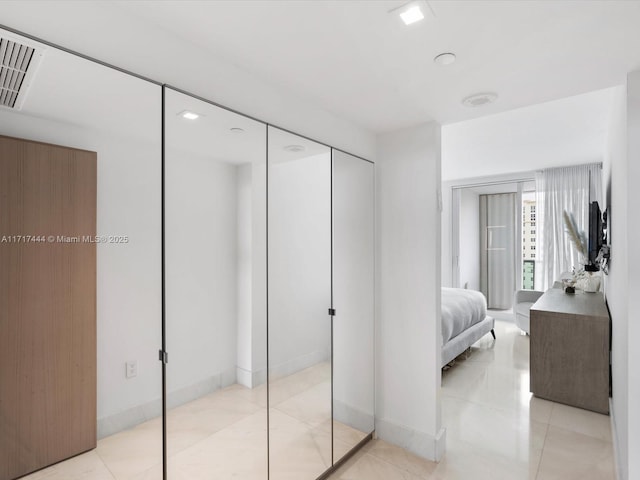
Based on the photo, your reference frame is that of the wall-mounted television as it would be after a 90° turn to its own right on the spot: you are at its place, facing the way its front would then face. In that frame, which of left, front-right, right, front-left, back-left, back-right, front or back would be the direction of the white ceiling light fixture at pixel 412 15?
back

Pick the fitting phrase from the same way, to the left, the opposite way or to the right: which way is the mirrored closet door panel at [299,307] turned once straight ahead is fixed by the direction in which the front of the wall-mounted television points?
the opposite way

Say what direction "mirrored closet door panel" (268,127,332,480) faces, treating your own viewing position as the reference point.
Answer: facing the viewer and to the right of the viewer

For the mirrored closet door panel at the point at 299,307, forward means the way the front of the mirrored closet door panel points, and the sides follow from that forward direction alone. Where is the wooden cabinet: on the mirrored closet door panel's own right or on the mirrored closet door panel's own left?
on the mirrored closet door panel's own left

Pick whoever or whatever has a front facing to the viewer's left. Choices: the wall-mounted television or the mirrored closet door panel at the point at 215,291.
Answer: the wall-mounted television

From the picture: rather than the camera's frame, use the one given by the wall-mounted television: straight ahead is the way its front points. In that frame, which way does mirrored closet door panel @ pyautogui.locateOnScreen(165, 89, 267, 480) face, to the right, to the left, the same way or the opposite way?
the opposite way

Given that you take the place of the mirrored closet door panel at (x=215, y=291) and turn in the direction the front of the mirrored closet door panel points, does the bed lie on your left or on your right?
on your left

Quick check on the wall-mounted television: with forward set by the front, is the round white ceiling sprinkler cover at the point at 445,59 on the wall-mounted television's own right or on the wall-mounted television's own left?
on the wall-mounted television's own left

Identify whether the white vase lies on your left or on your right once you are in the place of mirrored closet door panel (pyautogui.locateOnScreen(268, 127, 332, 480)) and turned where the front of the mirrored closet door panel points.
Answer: on your left

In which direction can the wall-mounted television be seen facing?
to the viewer's left

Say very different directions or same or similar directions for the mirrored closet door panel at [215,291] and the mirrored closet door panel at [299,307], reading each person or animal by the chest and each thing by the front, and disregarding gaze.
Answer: same or similar directions

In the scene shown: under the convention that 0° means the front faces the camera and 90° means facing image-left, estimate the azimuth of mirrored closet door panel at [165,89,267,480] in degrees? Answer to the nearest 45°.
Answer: approximately 315°
